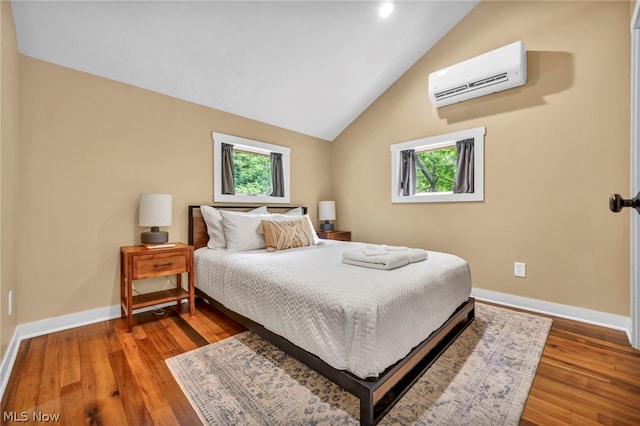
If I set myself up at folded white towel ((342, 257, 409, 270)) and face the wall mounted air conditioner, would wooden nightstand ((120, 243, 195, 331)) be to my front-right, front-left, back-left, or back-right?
back-left

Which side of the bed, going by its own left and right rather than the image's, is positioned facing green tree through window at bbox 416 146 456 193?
left

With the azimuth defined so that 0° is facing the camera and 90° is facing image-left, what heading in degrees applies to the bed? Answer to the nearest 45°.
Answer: approximately 315°

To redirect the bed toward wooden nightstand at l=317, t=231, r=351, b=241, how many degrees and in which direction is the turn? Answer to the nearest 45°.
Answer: approximately 135° to its left

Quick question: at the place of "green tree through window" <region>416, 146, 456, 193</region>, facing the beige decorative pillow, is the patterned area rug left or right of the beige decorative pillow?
left
